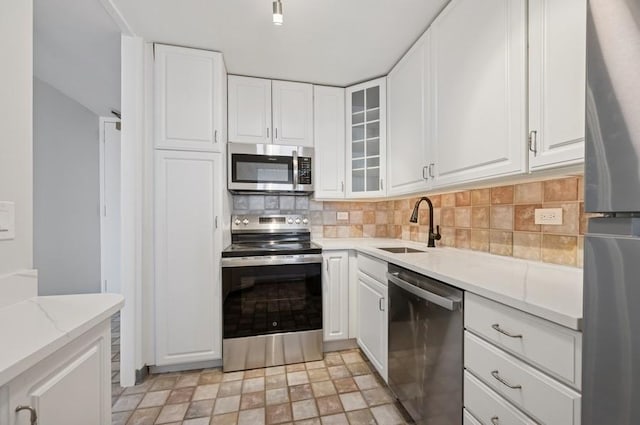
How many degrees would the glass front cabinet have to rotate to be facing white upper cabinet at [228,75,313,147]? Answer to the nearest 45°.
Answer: approximately 45° to its right

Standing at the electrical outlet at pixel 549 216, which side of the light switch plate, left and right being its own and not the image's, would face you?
front

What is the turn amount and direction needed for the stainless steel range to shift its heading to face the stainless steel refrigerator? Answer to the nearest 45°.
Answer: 0° — it already faces it

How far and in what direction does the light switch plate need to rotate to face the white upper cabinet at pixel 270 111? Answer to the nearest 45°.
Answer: approximately 45° to its left

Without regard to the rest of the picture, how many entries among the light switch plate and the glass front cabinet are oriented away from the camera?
0

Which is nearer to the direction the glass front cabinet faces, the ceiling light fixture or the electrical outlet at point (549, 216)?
the ceiling light fixture

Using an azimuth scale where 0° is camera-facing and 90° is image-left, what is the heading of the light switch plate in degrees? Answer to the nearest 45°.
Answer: approximately 315°

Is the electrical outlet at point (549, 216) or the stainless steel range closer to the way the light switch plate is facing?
the electrical outlet

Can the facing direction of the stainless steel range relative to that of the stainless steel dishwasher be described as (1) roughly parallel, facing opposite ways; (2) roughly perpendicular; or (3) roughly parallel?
roughly perpendicular

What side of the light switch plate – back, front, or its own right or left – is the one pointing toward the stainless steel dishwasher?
front

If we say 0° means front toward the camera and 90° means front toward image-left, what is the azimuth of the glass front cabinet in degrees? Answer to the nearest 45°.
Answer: approximately 45°

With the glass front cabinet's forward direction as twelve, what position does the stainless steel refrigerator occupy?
The stainless steel refrigerator is roughly at 10 o'clock from the glass front cabinet.

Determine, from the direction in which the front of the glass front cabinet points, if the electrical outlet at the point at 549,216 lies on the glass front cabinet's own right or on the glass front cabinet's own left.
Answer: on the glass front cabinet's own left
